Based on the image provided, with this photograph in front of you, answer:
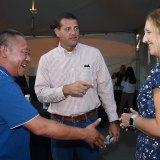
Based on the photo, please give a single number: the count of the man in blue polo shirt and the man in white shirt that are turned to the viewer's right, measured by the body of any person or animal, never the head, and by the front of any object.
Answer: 1

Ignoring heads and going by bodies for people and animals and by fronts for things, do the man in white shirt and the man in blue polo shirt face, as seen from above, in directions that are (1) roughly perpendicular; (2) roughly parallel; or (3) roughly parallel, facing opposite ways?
roughly perpendicular

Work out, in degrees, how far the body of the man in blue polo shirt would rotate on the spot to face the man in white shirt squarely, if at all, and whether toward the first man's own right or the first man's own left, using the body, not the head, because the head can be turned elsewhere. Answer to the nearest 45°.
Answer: approximately 90° to the first man's own left

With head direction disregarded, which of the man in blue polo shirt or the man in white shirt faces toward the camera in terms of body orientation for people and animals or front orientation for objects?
the man in white shirt

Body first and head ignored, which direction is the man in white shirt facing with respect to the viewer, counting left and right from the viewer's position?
facing the viewer

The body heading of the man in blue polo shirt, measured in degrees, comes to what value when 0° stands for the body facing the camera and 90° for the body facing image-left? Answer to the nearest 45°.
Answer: approximately 270°

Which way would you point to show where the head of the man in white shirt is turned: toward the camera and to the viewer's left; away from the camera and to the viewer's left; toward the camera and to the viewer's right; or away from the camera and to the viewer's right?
toward the camera and to the viewer's right
